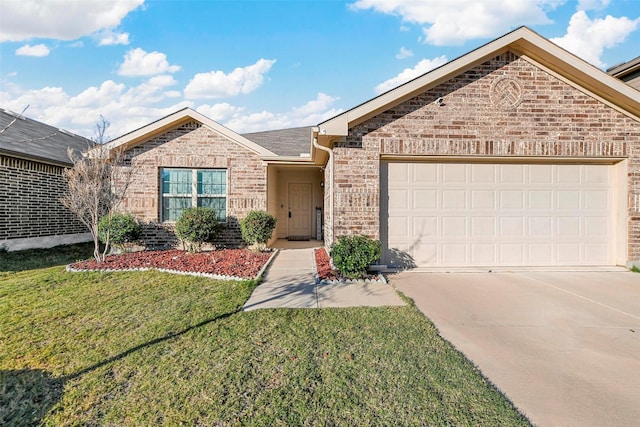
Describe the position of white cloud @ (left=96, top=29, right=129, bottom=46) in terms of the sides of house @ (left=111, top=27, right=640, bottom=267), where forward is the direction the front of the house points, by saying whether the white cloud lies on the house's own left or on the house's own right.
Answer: on the house's own right

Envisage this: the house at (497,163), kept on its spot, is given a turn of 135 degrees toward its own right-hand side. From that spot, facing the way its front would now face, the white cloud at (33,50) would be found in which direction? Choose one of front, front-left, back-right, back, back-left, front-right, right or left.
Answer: front-left

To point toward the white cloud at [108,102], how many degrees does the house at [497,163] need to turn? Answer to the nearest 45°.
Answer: approximately 135° to its right

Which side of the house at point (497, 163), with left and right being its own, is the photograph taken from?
front

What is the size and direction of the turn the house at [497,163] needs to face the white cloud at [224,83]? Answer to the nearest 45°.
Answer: approximately 135° to its right

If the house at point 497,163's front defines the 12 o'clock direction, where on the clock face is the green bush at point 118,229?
The green bush is roughly at 3 o'clock from the house.
